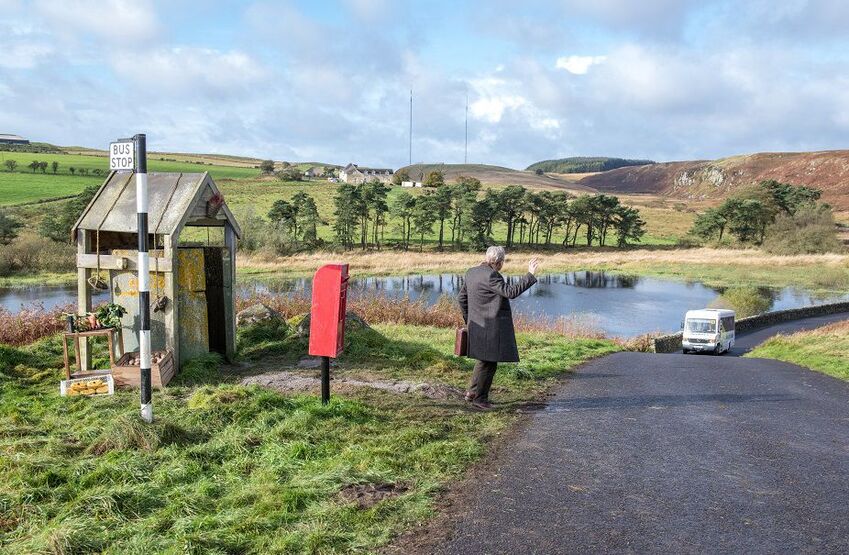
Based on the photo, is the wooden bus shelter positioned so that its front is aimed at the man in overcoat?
yes

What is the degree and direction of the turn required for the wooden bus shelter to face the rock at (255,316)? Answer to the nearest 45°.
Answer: approximately 90° to its left

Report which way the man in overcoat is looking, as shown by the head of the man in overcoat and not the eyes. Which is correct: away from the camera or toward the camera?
away from the camera

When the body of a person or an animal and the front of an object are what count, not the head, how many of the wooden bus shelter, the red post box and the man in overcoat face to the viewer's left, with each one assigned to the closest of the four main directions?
0

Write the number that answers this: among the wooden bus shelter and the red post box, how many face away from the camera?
0

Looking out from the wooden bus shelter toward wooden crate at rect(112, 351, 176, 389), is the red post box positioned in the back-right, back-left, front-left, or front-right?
front-left

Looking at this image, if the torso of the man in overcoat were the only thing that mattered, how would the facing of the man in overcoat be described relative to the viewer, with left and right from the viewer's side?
facing away from the viewer and to the right of the viewer

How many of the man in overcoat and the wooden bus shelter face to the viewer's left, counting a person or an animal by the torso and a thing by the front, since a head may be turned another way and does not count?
0

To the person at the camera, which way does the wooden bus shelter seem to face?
facing the viewer and to the right of the viewer

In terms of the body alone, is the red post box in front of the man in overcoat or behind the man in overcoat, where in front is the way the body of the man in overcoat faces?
behind

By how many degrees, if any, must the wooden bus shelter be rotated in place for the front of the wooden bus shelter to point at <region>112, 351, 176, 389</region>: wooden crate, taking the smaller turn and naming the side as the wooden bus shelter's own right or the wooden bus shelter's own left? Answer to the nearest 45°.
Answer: approximately 45° to the wooden bus shelter's own right
